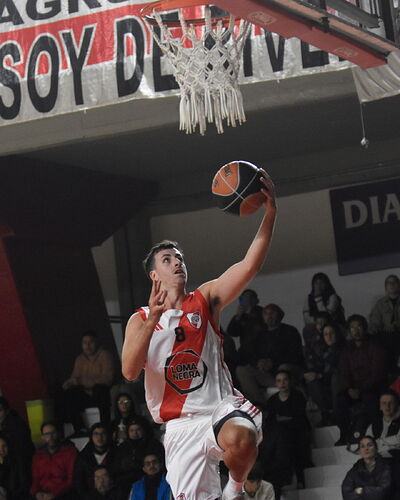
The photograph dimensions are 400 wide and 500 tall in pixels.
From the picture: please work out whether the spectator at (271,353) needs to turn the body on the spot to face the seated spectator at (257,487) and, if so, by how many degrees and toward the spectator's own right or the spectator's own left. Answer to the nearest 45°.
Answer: approximately 45° to the spectator's own left

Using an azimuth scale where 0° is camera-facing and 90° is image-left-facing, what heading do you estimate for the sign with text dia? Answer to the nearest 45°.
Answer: approximately 0°

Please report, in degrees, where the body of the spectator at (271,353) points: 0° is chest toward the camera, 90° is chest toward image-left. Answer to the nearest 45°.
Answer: approximately 45°

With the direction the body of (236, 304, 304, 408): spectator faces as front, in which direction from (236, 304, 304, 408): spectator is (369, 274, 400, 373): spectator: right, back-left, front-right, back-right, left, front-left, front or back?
back-left

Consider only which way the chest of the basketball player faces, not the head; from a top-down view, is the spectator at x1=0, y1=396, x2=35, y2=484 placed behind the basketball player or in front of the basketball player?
behind

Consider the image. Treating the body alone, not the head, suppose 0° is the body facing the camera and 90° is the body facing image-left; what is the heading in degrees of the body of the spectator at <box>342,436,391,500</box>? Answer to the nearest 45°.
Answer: approximately 0°

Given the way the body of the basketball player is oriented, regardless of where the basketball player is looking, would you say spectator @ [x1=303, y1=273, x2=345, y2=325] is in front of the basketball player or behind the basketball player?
behind

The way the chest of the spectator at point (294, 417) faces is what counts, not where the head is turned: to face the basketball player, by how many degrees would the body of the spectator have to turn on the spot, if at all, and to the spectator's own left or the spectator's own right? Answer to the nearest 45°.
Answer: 0° — they already face them
